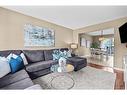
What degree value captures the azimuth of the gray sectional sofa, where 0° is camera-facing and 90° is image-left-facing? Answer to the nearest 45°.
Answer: approximately 315°
